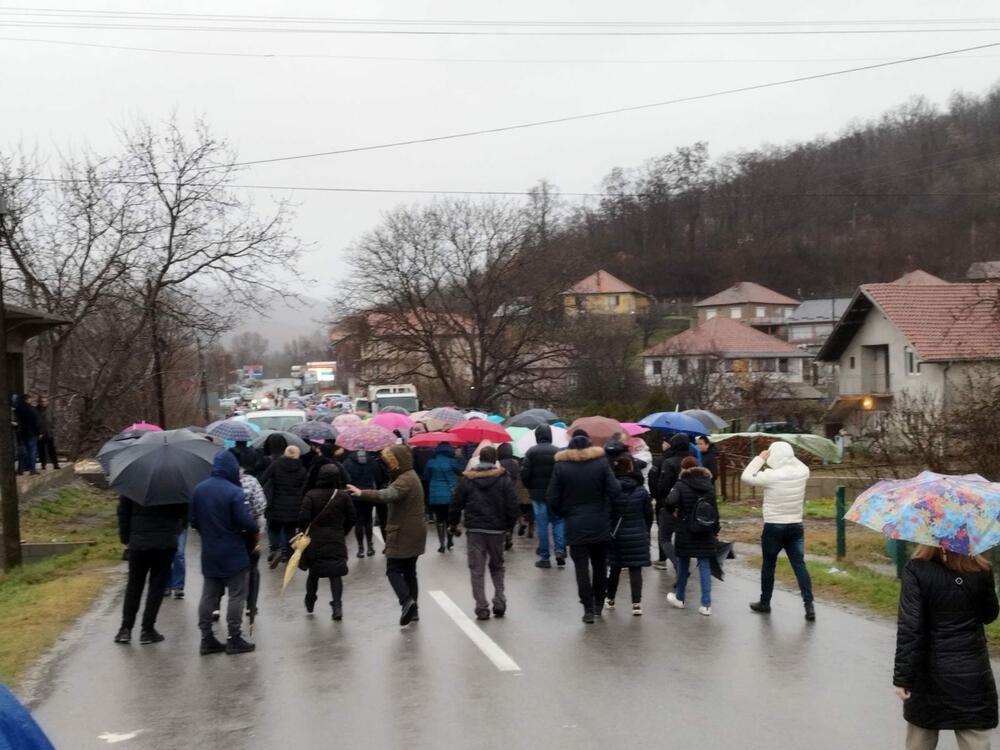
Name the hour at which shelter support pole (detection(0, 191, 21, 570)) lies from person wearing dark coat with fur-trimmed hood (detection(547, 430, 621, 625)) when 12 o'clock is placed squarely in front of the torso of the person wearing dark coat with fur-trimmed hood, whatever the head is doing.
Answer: The shelter support pole is roughly at 10 o'clock from the person wearing dark coat with fur-trimmed hood.

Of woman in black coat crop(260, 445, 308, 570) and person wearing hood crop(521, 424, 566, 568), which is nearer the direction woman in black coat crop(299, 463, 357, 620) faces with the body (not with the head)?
the woman in black coat

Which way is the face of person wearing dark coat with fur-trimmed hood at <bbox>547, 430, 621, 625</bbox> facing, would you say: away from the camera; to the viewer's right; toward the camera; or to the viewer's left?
away from the camera

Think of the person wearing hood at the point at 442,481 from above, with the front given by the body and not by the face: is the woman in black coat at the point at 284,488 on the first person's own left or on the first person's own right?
on the first person's own left

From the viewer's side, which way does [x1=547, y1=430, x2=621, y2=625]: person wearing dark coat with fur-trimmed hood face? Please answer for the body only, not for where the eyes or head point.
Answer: away from the camera

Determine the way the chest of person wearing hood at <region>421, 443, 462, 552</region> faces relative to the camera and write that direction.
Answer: away from the camera

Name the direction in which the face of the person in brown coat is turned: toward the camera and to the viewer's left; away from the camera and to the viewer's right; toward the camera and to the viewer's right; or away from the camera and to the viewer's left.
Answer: away from the camera and to the viewer's left

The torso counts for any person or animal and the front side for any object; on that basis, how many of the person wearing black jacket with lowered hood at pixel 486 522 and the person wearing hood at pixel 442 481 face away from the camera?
2

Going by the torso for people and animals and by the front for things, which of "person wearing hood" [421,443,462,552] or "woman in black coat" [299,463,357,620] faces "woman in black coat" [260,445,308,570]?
"woman in black coat" [299,463,357,620]

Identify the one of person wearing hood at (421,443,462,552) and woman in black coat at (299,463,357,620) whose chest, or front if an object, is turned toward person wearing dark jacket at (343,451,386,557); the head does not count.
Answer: the woman in black coat

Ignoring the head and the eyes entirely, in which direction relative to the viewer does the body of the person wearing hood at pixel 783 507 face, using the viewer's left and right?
facing away from the viewer and to the left of the viewer

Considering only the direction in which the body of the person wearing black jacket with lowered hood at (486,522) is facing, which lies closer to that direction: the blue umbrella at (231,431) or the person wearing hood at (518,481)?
the person wearing hood

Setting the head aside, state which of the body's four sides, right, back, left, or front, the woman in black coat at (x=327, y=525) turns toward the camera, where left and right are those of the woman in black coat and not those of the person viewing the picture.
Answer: back

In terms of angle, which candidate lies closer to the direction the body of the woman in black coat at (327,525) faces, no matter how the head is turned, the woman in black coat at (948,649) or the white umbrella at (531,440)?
the white umbrella

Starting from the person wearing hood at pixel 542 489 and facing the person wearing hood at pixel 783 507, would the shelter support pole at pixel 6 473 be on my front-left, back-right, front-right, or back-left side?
back-right

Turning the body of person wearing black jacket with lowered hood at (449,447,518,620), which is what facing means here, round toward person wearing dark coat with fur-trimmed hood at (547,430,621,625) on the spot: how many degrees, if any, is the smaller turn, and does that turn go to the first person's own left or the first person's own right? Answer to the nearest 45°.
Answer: approximately 90° to the first person's own right

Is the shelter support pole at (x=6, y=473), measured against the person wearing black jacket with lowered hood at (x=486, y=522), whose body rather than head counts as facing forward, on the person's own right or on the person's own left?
on the person's own left

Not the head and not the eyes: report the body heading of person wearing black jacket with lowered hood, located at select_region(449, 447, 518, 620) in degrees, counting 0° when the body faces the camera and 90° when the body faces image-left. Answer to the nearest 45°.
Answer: approximately 180°
